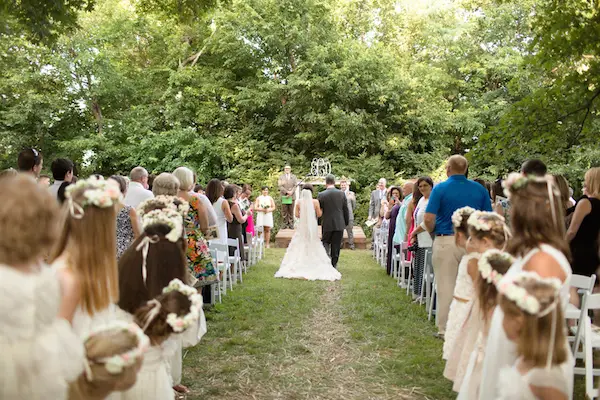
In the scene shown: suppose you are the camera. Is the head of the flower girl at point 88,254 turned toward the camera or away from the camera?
away from the camera

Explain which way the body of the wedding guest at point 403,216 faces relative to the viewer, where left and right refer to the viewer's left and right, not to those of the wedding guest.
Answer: facing to the left of the viewer

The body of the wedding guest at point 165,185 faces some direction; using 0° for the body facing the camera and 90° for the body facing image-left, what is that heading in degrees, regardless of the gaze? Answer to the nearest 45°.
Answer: approximately 180°

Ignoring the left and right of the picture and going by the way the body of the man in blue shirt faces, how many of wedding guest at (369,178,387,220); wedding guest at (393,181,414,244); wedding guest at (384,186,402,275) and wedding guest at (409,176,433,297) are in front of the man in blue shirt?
4

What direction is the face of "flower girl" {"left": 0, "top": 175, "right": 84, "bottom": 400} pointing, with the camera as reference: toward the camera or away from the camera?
away from the camera

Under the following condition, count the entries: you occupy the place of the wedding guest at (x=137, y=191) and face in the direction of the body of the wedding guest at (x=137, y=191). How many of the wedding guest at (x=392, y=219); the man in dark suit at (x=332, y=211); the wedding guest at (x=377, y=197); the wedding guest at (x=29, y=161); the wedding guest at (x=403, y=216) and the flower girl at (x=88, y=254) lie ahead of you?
4

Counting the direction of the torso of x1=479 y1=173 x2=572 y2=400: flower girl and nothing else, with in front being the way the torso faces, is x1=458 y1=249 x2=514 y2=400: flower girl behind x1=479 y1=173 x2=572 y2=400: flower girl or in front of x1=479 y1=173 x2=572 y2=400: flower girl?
in front

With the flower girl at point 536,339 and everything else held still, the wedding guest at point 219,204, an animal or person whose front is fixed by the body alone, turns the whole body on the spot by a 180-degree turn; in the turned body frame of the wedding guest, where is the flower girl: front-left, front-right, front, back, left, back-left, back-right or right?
front-left

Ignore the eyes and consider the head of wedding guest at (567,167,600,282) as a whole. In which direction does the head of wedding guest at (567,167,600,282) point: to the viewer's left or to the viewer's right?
to the viewer's left

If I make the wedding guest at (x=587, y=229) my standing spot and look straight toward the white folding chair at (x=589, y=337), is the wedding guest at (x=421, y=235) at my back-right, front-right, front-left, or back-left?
back-right

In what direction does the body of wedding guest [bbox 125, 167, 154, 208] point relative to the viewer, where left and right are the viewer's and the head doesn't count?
facing away from the viewer and to the right of the viewer

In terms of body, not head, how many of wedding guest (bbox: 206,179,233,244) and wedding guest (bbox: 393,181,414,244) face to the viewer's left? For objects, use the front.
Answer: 1

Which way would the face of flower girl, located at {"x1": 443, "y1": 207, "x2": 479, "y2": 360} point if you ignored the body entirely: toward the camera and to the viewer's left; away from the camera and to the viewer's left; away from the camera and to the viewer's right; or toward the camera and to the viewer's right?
away from the camera and to the viewer's left

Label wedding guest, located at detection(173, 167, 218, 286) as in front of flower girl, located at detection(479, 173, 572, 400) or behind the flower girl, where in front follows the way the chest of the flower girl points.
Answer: in front

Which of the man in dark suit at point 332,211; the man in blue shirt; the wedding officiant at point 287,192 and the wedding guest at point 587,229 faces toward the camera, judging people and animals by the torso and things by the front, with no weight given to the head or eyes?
the wedding officiant at point 287,192

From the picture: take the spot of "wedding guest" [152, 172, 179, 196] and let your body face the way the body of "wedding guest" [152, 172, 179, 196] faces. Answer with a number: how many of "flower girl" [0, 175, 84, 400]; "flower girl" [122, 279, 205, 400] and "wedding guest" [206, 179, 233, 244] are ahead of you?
1

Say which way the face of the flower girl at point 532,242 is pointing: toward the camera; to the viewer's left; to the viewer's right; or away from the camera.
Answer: away from the camera
